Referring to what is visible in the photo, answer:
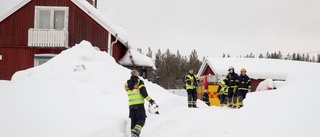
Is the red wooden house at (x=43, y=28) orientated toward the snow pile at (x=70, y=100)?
yes

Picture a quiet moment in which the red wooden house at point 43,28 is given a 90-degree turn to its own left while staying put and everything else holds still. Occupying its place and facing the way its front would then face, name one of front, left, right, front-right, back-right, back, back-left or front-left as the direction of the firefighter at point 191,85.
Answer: front-right

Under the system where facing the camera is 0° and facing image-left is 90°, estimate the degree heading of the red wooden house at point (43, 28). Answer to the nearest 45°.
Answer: approximately 0°

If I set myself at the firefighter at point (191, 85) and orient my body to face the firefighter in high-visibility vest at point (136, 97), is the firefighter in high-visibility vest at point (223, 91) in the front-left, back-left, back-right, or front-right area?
back-left

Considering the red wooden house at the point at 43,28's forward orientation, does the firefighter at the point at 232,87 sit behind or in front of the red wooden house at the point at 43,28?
in front

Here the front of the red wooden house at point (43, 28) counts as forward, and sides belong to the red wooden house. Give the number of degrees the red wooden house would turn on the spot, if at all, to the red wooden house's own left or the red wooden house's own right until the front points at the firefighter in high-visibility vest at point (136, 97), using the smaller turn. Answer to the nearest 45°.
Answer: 0° — it already faces them

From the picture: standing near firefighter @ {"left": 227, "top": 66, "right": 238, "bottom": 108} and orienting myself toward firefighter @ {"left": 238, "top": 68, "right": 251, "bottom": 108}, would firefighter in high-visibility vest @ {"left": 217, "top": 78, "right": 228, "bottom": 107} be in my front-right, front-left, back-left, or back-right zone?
back-left

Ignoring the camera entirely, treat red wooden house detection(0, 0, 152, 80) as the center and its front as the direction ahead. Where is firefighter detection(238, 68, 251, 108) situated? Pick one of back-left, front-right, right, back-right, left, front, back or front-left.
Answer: front-left

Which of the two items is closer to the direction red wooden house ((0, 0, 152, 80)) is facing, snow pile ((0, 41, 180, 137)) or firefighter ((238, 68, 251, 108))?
the snow pile
